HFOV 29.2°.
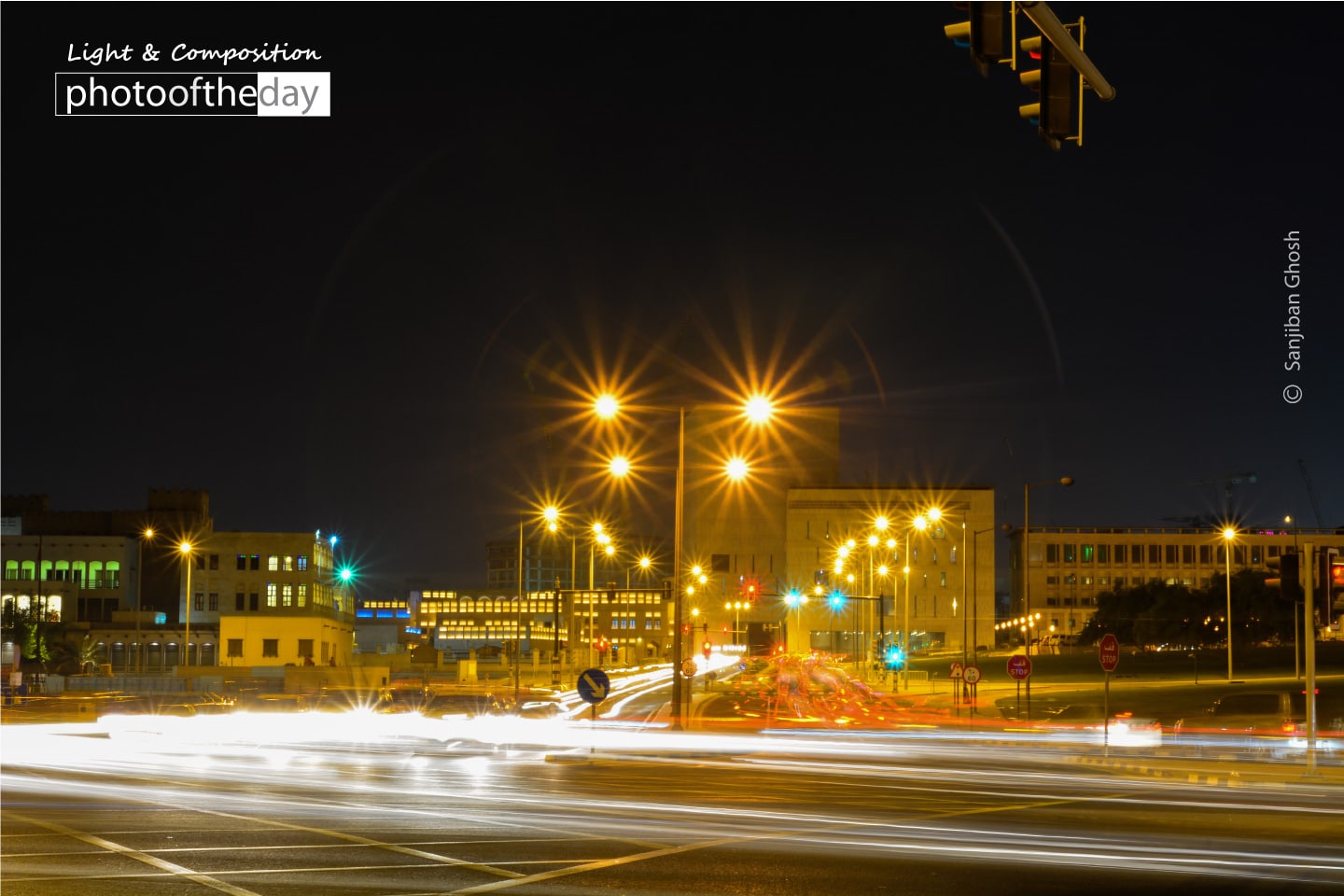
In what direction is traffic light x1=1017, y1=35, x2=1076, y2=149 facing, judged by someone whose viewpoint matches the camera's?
facing to the left of the viewer
